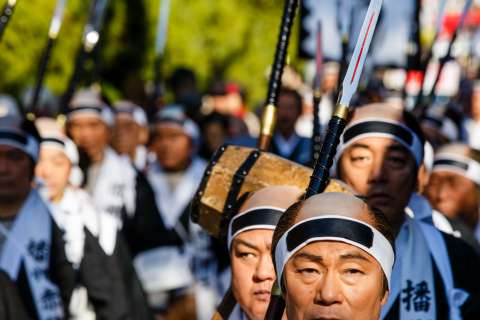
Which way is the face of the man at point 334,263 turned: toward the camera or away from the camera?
toward the camera

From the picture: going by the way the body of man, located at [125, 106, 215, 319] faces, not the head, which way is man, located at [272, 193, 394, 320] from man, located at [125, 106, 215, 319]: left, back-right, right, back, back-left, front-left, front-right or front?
front-left

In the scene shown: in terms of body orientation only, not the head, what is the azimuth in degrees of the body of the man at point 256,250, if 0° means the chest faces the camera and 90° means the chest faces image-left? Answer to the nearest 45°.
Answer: approximately 315°

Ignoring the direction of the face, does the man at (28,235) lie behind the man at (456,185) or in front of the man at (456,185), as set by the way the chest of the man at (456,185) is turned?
in front

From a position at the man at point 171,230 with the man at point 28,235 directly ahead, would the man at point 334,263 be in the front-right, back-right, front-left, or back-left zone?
front-left

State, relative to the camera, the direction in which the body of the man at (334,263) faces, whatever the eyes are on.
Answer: toward the camera

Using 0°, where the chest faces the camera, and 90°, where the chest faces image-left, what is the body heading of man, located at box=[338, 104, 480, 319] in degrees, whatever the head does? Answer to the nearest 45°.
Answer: approximately 45°

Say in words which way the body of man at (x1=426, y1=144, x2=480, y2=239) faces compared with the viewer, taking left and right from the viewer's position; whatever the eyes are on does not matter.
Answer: facing the viewer and to the left of the viewer

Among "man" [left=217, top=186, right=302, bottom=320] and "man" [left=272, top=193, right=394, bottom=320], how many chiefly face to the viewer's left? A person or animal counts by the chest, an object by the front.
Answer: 0

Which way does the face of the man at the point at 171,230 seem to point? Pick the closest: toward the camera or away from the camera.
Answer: toward the camera
